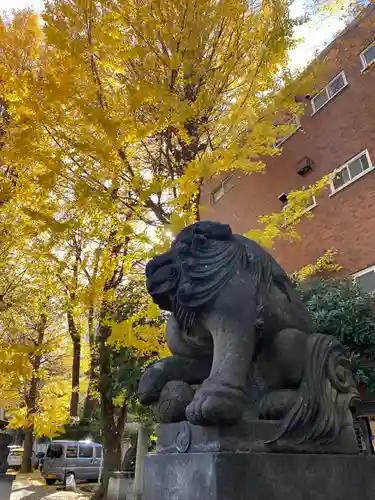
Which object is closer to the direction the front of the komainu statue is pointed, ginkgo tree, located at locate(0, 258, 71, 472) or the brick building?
the ginkgo tree

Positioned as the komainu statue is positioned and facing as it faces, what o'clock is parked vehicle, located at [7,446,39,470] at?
The parked vehicle is roughly at 2 o'clock from the komainu statue.

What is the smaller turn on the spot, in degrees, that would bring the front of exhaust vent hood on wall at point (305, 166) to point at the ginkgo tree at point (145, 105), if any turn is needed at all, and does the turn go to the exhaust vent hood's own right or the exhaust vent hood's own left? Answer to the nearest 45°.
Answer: approximately 45° to the exhaust vent hood's own left

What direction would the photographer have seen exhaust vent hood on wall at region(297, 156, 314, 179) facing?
facing the viewer and to the left of the viewer

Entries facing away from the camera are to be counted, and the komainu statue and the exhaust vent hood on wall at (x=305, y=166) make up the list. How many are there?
0

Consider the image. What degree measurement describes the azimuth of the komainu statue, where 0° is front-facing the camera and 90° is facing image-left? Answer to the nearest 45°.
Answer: approximately 90°

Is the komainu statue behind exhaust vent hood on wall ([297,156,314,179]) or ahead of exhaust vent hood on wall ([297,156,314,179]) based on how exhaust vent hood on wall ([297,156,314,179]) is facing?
ahead
